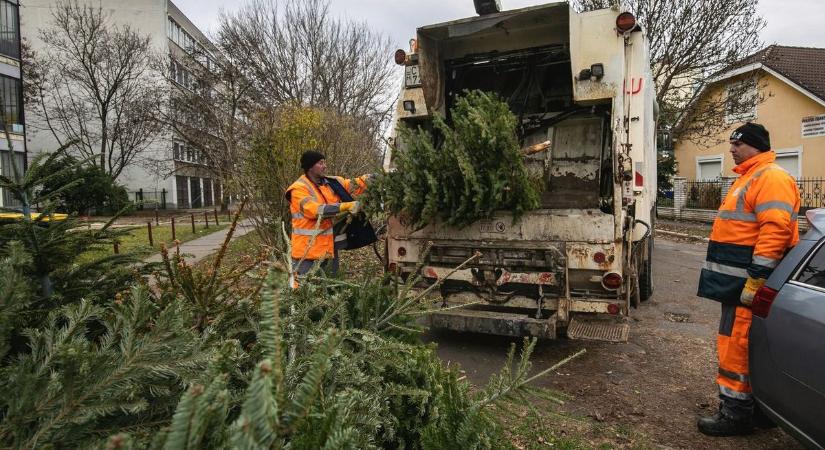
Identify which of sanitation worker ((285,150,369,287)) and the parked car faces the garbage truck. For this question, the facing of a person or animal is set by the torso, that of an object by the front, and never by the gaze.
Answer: the sanitation worker

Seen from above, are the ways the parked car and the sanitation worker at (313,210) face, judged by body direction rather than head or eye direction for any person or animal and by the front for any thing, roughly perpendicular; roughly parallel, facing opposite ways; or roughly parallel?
roughly perpendicular

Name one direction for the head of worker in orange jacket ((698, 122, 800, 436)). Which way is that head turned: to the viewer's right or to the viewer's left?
to the viewer's left

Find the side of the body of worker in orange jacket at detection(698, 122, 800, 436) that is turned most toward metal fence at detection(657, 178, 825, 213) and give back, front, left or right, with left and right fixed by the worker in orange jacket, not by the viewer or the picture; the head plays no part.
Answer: right

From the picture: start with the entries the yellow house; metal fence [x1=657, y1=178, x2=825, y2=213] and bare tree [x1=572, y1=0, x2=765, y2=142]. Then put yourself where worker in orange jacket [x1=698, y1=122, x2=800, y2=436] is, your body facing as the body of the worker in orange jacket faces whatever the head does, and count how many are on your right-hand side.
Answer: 3

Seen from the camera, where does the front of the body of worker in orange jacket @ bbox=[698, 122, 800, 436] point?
to the viewer's left

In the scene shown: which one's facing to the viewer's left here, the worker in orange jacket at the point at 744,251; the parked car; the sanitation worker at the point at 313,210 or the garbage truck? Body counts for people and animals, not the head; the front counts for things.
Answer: the worker in orange jacket

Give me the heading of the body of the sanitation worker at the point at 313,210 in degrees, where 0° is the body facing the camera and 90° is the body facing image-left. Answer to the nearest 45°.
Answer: approximately 270°

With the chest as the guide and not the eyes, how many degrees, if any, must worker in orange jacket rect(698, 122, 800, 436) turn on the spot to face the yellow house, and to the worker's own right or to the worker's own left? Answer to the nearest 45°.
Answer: approximately 90° to the worker's own right

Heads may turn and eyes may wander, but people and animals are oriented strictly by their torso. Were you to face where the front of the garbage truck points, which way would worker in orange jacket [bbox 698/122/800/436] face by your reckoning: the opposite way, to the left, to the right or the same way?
to the left

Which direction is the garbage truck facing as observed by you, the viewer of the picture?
facing away from the viewer
